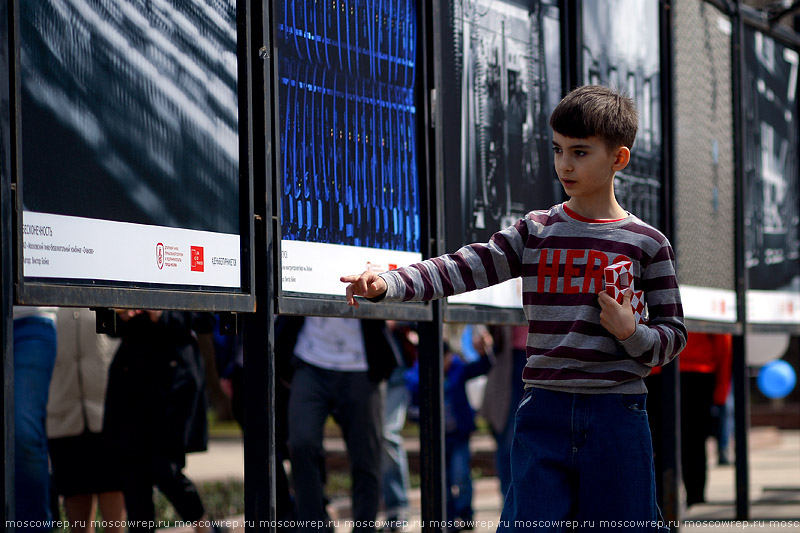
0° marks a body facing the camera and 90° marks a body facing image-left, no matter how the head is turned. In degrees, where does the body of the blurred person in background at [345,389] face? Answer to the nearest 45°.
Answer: approximately 0°

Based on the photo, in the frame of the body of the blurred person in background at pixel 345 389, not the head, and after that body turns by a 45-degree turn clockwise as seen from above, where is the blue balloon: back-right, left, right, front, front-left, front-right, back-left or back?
back

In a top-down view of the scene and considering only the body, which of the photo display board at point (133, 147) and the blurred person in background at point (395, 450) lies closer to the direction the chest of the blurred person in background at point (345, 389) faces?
the photo display board

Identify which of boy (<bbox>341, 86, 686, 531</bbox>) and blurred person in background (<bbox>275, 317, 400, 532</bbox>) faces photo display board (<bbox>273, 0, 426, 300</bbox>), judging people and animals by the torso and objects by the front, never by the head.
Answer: the blurred person in background
